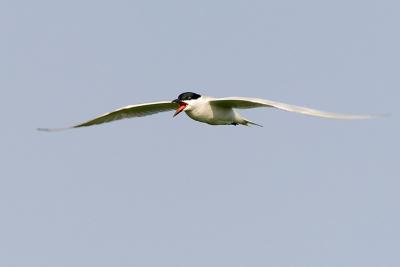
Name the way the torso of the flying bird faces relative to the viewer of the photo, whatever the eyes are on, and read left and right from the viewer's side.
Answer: facing the viewer and to the left of the viewer
